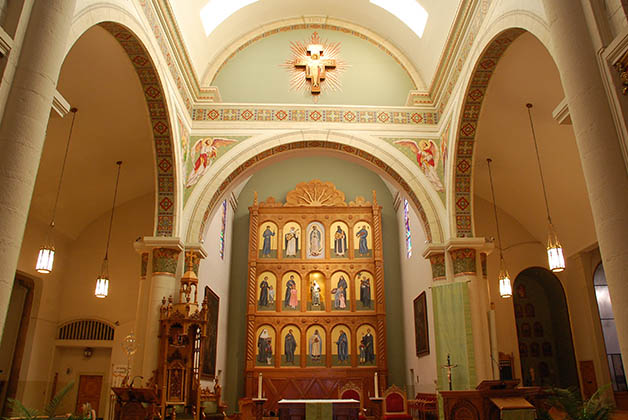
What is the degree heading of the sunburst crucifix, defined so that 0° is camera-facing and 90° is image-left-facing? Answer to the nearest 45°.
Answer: approximately 0°

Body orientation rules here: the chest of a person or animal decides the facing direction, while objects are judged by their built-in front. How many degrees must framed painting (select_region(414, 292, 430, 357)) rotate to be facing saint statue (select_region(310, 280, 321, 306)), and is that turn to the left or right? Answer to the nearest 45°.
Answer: approximately 45° to its right

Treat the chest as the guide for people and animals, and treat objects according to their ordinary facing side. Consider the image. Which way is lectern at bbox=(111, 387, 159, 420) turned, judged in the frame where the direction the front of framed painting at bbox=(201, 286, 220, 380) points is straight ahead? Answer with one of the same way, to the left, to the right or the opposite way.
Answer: to the right

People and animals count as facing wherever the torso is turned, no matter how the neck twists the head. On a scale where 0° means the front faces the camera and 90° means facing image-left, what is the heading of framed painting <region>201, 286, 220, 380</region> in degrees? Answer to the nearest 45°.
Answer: approximately 270°

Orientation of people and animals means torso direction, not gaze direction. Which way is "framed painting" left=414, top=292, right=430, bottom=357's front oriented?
to the viewer's left

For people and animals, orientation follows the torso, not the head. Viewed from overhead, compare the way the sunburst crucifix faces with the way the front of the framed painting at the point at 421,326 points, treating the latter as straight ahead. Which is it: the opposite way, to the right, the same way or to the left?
to the left

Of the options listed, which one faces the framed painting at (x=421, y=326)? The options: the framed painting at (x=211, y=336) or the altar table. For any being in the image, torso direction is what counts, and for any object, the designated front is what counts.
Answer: the framed painting at (x=211, y=336)

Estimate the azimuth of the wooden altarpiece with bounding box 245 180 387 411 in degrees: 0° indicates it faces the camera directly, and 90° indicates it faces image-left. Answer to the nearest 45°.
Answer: approximately 0°
